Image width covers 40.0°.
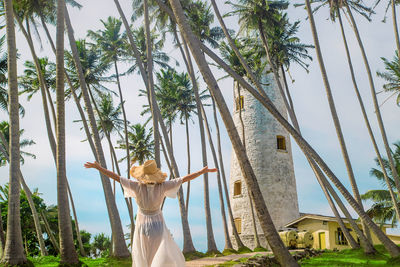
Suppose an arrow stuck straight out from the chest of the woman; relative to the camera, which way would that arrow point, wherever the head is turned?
away from the camera

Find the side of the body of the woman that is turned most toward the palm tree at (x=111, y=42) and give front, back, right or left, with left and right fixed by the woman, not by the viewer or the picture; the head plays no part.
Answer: front

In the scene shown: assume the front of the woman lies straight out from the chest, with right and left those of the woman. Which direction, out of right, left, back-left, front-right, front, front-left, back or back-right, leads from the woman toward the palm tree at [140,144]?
front

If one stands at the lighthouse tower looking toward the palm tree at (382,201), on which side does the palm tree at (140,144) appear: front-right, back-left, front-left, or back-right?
back-left

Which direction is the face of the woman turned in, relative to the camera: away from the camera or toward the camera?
away from the camera

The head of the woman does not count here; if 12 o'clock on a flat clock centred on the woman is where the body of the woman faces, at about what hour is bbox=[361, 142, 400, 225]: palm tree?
The palm tree is roughly at 1 o'clock from the woman.
